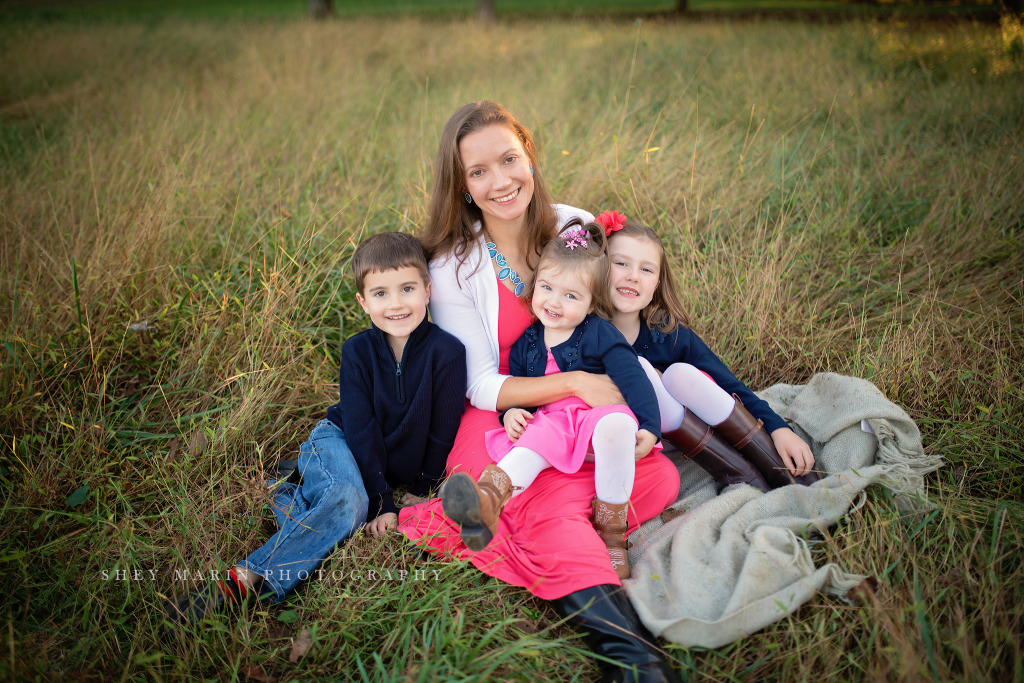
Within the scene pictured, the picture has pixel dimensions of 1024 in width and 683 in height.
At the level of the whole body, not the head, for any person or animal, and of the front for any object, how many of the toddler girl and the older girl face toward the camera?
2

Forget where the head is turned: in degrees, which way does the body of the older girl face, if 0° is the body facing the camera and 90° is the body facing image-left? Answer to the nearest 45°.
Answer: approximately 0°

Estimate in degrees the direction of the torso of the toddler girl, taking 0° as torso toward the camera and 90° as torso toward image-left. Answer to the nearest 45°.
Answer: approximately 0°

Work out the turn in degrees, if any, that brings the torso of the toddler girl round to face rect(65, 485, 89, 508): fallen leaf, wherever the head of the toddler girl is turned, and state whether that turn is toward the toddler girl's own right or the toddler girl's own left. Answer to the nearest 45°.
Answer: approximately 90° to the toddler girl's own right

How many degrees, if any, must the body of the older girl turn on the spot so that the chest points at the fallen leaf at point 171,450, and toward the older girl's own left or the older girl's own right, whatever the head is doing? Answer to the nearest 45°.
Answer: approximately 90° to the older girl's own right

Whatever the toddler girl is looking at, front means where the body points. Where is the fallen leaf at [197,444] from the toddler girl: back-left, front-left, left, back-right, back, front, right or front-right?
right

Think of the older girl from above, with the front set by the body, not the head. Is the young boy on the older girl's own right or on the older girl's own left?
on the older girl's own right

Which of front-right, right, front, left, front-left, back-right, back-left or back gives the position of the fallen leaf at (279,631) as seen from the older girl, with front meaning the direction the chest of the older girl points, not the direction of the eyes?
front-right
